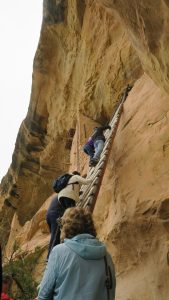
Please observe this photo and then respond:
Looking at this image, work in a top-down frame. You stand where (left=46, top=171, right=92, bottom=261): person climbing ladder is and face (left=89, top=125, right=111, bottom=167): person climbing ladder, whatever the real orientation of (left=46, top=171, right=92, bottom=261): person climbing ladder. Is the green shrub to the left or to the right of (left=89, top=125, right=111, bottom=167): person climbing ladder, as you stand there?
left

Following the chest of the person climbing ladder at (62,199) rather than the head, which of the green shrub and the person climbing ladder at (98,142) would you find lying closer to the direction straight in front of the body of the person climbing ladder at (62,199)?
the person climbing ladder

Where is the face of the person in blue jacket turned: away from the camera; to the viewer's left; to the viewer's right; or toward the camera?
away from the camera

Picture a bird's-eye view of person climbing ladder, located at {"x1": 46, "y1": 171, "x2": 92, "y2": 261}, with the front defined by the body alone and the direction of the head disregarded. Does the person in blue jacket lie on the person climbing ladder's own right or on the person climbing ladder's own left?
on the person climbing ladder's own right

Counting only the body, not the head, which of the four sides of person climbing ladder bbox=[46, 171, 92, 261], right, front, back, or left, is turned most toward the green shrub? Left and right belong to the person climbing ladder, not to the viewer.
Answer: back
